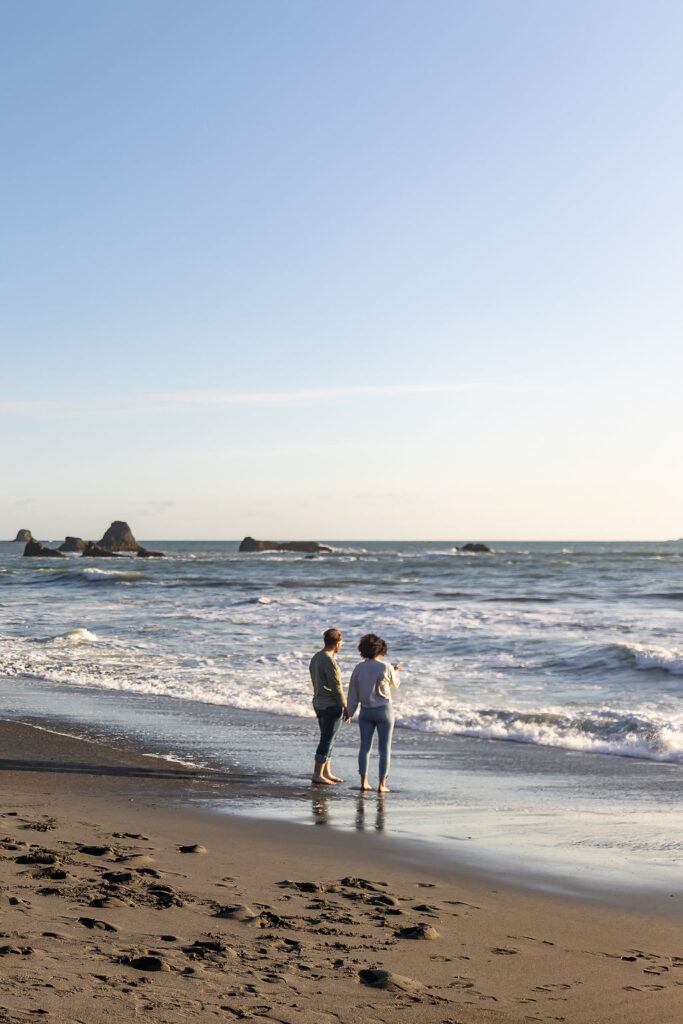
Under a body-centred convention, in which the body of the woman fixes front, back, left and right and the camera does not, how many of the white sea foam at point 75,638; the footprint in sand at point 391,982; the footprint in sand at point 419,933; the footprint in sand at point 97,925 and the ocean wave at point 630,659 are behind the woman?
3

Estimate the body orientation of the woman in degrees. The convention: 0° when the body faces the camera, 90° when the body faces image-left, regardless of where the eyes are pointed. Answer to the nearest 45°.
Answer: approximately 180°

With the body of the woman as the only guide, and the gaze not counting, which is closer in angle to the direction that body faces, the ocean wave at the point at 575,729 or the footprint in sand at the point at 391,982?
the ocean wave

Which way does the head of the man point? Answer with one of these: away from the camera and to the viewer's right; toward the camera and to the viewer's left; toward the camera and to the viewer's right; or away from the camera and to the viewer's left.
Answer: away from the camera and to the viewer's right

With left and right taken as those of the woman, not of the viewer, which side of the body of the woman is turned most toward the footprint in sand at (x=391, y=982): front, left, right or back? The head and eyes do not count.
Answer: back

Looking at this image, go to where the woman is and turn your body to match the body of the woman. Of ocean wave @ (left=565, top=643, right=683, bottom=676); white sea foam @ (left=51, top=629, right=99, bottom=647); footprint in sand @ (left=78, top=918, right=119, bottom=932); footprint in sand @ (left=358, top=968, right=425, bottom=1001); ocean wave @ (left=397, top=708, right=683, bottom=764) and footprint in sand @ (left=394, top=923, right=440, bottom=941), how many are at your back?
3

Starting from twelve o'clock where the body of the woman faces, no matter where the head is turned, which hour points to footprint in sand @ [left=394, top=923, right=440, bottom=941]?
The footprint in sand is roughly at 6 o'clock from the woman.

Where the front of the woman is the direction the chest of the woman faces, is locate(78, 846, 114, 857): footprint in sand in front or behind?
behind

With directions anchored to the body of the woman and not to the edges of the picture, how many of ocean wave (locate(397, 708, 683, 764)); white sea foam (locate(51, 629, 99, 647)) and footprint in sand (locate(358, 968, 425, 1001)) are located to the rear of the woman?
1
